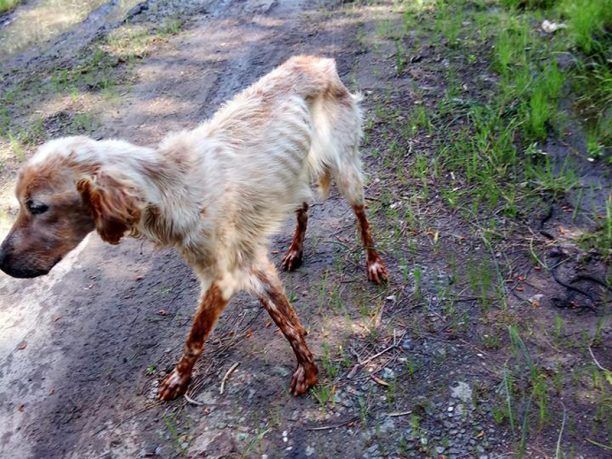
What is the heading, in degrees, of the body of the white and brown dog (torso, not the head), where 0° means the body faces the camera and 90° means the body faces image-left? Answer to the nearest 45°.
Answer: approximately 45°

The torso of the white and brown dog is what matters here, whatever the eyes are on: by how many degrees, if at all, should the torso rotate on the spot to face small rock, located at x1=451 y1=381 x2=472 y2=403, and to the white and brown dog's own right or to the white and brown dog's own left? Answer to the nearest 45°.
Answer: approximately 90° to the white and brown dog's own left
